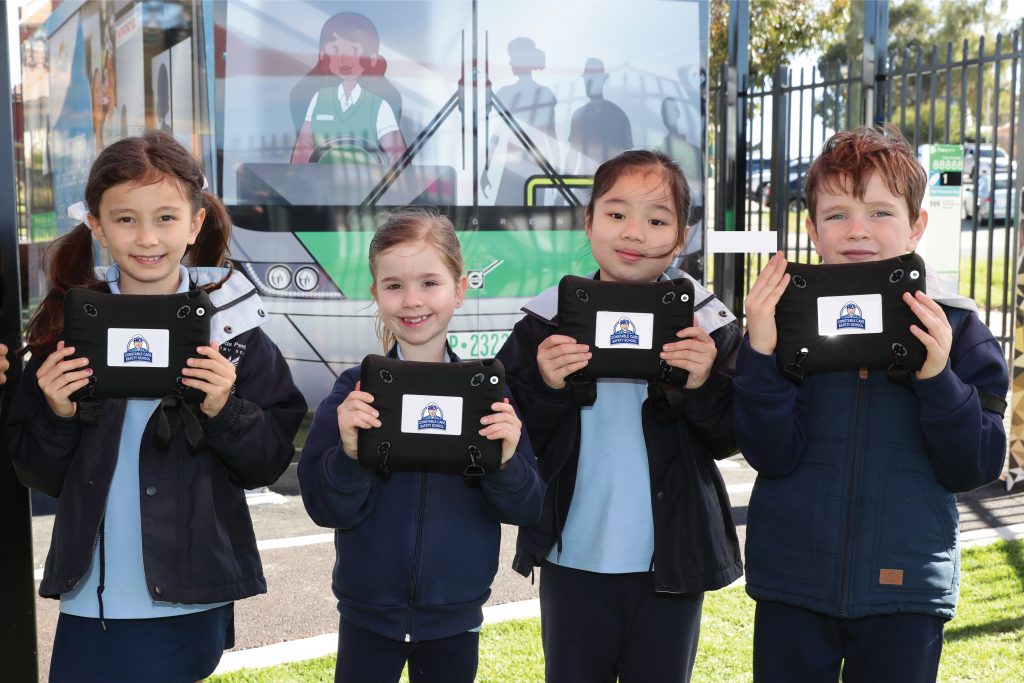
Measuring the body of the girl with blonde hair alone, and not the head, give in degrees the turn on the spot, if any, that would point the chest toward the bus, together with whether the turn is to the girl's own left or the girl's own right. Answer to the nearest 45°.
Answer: approximately 180°

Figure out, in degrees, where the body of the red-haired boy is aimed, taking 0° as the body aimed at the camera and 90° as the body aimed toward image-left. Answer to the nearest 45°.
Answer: approximately 0°

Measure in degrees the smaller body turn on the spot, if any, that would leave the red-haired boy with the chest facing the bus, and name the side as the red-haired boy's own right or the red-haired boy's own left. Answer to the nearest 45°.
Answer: approximately 135° to the red-haired boy's own right

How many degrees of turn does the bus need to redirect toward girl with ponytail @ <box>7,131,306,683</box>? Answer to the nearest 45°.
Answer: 0° — it already faces them

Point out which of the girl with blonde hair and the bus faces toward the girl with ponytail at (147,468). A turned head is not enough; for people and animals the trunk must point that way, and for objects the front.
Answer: the bus

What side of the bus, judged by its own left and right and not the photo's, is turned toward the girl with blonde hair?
front
